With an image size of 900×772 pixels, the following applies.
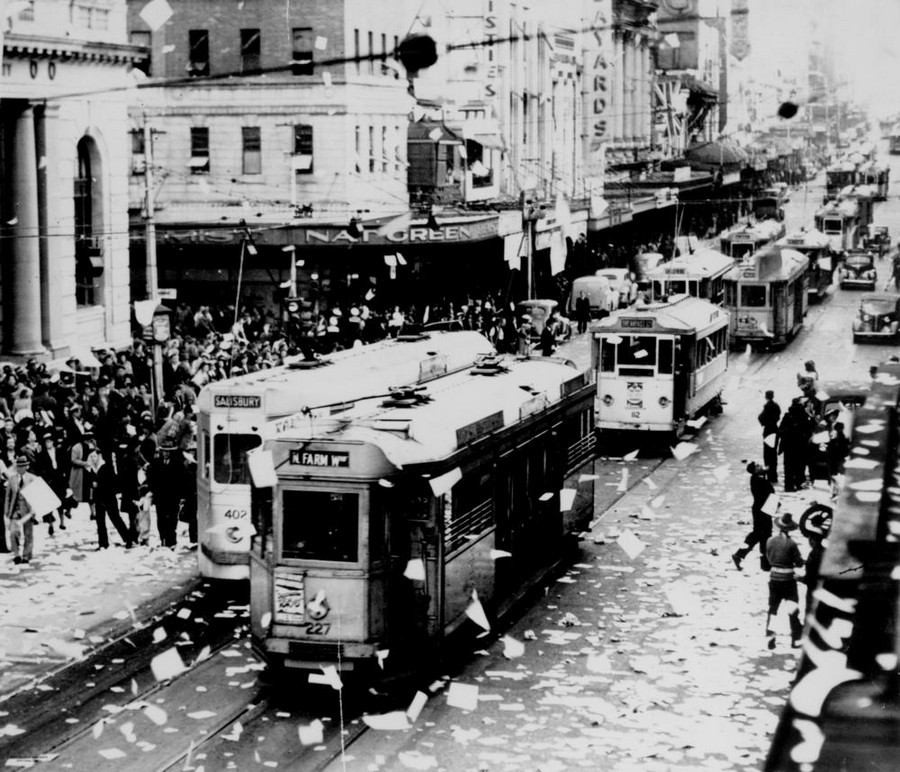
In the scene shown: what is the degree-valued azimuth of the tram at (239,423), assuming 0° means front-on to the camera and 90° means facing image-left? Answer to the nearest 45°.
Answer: approximately 45°

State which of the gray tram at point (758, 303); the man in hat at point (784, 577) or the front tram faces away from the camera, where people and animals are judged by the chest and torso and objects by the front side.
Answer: the man in hat

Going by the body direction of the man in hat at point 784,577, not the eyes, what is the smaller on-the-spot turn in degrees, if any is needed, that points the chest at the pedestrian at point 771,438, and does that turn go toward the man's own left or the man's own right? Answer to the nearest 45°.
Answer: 0° — they already face them

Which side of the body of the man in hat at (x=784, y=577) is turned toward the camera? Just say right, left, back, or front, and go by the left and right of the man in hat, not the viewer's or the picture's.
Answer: back

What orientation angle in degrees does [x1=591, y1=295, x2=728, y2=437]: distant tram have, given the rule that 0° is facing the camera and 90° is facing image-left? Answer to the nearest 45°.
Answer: approximately 45°

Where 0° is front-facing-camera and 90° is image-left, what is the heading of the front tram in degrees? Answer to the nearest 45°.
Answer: approximately 45°

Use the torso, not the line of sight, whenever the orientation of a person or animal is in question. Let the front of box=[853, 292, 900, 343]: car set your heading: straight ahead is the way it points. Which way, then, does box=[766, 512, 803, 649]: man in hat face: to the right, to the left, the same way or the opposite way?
the opposite way

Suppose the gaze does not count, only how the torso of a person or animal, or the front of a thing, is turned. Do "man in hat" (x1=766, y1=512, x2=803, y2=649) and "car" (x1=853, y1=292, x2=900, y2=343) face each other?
yes

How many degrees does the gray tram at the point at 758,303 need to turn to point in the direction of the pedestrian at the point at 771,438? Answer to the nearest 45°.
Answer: approximately 45° to its left

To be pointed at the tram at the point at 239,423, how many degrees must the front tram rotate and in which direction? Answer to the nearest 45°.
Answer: approximately 135° to its right

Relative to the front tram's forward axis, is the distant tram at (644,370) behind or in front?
behind
